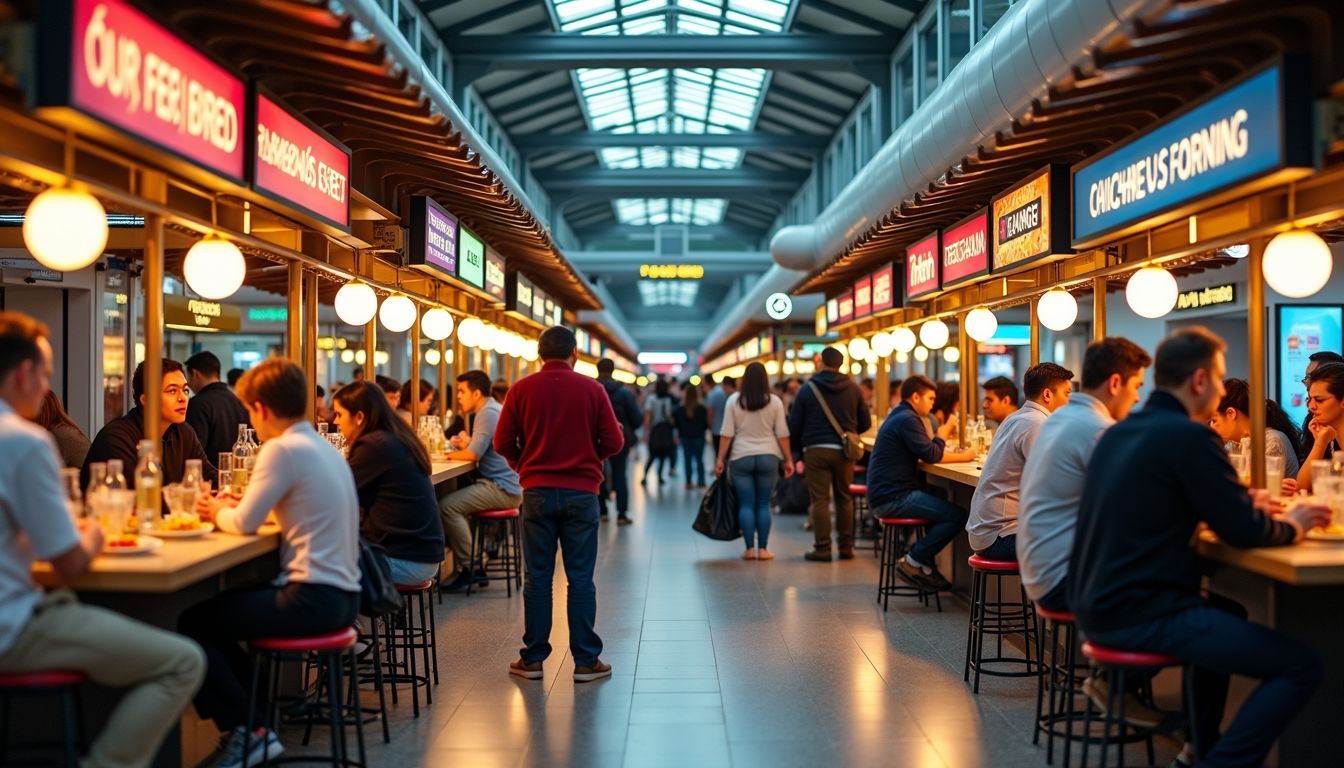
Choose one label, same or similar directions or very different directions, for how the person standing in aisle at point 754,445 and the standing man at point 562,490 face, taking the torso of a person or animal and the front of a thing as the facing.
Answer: same or similar directions

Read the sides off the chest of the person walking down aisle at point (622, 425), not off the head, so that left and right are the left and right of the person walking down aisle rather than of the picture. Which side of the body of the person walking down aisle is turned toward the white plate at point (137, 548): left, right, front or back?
back

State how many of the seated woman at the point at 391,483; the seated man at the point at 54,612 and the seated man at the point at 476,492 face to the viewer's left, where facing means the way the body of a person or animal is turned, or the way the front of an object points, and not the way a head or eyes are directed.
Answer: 2

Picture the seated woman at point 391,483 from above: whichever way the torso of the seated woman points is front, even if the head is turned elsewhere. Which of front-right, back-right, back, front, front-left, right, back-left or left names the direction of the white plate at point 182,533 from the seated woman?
front-left

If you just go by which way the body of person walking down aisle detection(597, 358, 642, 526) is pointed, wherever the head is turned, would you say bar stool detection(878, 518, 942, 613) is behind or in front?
behind

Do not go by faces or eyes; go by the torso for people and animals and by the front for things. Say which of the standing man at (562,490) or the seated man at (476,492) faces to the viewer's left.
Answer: the seated man

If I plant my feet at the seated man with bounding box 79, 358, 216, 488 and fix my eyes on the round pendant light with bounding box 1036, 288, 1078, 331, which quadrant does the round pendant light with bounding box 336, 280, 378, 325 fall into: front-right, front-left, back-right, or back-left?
front-left

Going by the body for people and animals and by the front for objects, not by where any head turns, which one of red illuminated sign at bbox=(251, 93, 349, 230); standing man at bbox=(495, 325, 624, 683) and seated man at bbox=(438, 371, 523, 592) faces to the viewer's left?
the seated man

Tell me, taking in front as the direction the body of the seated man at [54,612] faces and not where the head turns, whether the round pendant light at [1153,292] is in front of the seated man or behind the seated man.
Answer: in front

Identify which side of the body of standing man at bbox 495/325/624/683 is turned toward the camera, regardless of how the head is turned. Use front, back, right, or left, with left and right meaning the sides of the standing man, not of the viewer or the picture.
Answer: back
